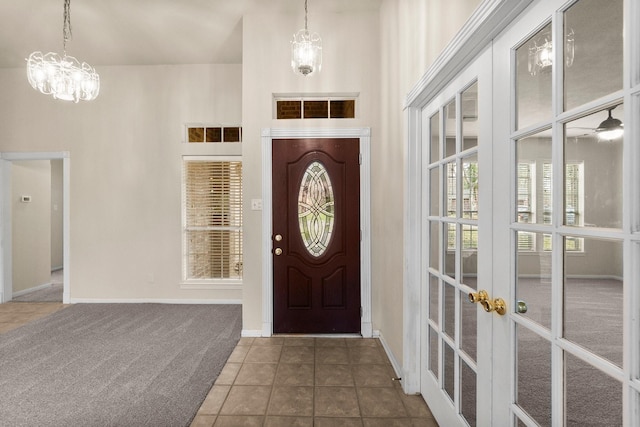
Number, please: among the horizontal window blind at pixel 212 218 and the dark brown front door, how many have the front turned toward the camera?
2

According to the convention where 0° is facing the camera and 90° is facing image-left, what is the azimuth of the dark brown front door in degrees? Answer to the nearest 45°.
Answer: approximately 0°

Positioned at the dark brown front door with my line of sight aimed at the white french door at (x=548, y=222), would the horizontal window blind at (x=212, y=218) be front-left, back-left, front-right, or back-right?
back-right

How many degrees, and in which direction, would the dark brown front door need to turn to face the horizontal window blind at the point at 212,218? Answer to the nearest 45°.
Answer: approximately 135° to its right

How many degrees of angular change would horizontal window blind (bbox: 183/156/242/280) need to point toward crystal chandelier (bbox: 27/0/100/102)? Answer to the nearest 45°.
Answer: approximately 45° to its right

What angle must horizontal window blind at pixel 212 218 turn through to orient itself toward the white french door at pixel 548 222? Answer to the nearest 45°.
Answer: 0° — it already faces it

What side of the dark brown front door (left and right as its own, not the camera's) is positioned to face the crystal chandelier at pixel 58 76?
right

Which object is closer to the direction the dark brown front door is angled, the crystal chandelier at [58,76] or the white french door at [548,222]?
the white french door

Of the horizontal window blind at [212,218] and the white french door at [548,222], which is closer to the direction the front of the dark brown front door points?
the white french door

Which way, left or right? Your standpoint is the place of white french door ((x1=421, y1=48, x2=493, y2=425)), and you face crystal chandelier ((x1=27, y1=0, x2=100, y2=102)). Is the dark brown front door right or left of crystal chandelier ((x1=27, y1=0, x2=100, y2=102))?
right
